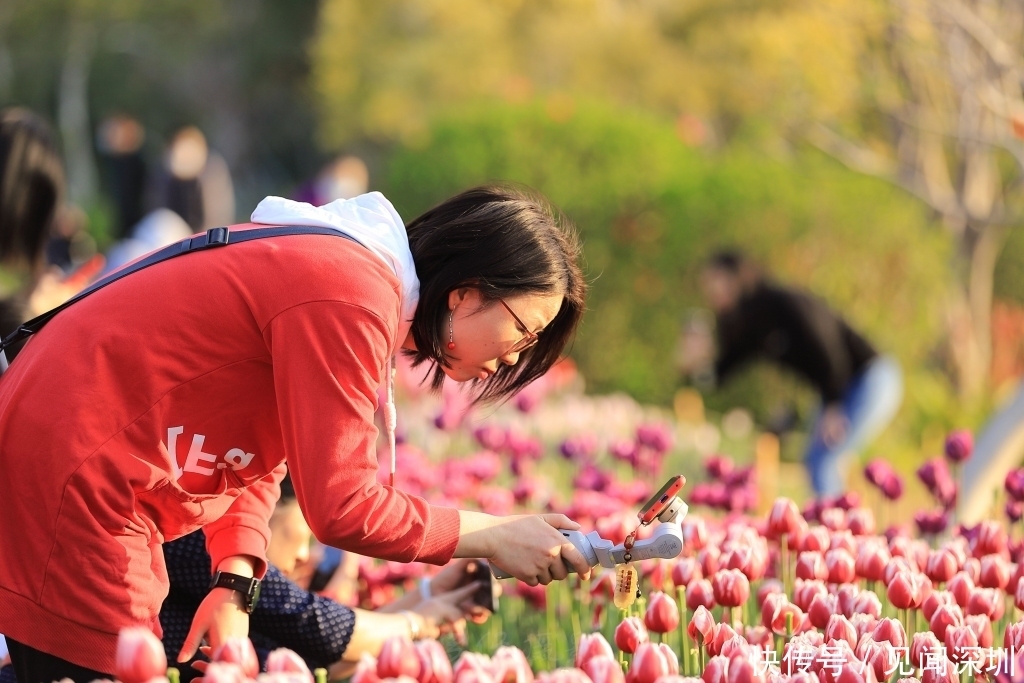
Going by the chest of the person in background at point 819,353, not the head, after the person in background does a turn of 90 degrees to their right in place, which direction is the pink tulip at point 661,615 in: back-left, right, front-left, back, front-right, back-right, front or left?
back

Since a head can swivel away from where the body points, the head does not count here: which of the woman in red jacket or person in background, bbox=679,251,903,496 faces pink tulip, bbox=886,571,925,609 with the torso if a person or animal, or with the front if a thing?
the woman in red jacket

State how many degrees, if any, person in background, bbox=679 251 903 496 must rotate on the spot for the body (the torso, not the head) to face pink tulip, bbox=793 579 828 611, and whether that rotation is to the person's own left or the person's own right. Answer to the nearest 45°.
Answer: approximately 90° to the person's own left

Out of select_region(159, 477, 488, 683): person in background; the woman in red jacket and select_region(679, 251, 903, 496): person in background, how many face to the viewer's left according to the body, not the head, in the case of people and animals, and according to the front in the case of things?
1

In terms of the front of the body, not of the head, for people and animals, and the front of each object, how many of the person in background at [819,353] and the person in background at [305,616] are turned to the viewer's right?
1

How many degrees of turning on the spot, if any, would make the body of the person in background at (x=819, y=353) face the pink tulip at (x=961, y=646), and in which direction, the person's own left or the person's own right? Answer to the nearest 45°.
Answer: approximately 90° to the person's own left

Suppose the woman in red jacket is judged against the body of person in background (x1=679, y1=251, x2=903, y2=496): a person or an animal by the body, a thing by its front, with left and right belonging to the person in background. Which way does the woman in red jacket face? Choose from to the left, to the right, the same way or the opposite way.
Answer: the opposite way

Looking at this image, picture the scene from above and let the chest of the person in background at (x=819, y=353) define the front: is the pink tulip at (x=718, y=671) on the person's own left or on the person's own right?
on the person's own left

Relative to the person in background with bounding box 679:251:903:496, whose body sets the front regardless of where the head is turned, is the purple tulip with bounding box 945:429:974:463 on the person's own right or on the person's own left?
on the person's own left

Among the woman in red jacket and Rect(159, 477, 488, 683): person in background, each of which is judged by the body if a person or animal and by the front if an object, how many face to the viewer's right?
2

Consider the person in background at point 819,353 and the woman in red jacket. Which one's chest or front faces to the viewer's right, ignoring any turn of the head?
the woman in red jacket

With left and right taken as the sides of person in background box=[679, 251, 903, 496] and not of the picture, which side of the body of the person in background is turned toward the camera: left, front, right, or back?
left

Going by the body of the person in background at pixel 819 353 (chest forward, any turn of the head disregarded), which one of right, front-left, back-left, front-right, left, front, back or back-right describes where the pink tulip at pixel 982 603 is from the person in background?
left

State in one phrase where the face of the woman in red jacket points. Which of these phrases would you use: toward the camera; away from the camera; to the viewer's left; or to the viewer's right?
to the viewer's right

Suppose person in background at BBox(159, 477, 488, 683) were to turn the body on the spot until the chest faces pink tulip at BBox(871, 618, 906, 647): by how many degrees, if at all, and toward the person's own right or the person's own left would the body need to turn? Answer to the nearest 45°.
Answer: approximately 45° to the person's own right

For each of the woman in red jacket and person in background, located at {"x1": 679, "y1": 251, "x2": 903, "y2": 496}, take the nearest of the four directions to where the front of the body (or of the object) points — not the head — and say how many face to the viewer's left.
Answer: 1

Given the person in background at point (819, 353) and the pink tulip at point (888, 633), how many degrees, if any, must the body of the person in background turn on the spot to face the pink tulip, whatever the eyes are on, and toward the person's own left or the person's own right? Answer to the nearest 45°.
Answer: approximately 90° to the person's own left

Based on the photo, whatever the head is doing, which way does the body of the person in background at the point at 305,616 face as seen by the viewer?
to the viewer's right

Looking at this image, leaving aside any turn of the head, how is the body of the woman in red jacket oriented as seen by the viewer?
to the viewer's right
